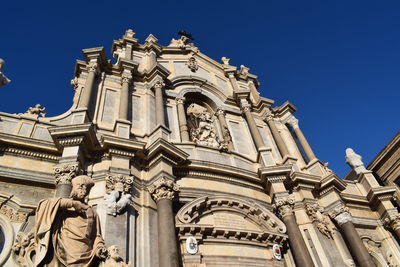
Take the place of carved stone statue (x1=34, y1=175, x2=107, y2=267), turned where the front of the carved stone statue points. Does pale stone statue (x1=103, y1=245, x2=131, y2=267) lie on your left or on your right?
on your left

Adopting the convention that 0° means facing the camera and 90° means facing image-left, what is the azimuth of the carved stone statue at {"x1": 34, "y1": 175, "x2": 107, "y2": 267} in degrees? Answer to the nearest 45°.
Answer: approximately 315°

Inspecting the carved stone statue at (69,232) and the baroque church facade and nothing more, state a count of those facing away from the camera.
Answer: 0

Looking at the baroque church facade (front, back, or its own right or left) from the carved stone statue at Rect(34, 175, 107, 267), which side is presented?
front

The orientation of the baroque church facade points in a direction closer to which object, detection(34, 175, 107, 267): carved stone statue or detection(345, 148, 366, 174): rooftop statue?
the carved stone statue
